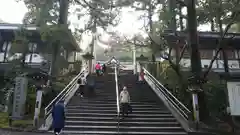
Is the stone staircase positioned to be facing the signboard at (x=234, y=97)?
no

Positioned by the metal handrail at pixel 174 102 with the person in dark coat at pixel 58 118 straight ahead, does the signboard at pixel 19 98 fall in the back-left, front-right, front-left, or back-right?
front-right

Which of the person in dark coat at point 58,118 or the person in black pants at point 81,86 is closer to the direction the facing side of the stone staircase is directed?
the person in dark coat

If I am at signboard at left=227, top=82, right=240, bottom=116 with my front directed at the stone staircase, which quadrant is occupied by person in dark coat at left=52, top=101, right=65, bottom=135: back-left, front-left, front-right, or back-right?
front-left

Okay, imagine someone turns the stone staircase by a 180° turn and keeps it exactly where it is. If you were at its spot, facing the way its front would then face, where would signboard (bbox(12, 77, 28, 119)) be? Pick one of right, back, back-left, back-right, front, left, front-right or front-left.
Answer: left

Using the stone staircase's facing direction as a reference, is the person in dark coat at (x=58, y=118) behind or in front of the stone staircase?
in front

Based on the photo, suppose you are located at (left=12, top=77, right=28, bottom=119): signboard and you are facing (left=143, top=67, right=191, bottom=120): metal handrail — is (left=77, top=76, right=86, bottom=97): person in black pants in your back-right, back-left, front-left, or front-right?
front-left

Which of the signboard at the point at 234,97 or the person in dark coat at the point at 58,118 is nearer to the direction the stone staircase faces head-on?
the person in dark coat

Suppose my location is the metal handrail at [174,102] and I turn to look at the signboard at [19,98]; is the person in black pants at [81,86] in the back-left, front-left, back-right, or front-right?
front-right

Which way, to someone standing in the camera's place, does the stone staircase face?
facing the viewer

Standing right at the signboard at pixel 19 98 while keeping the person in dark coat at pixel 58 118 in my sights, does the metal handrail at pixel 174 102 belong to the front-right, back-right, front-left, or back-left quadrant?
front-left

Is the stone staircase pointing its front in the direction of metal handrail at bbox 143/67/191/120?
no
